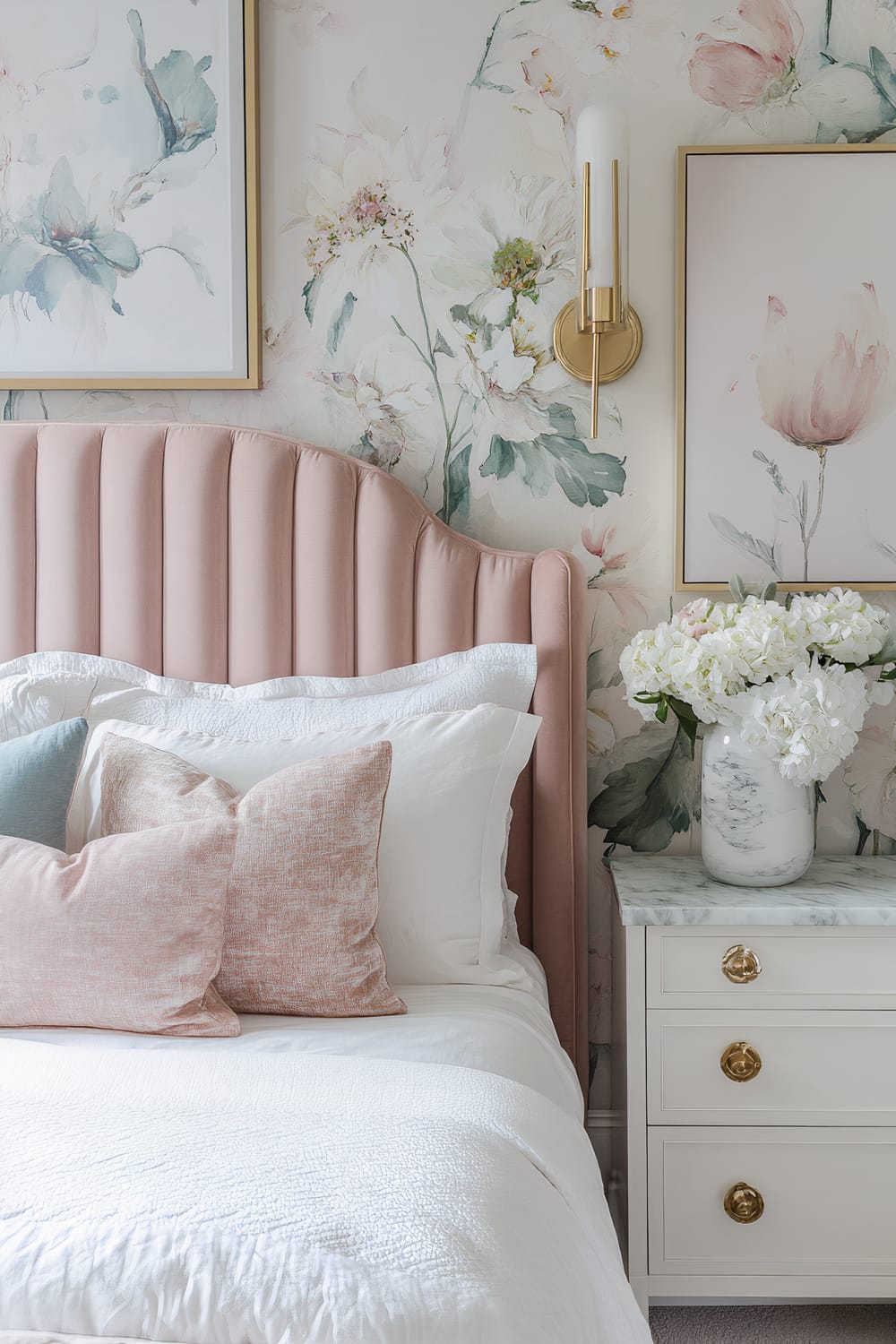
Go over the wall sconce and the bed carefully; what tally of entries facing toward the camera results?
2

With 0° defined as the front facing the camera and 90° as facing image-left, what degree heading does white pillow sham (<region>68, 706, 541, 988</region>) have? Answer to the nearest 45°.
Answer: approximately 0°

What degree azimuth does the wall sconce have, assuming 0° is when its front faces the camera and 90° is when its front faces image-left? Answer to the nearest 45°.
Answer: approximately 0°
